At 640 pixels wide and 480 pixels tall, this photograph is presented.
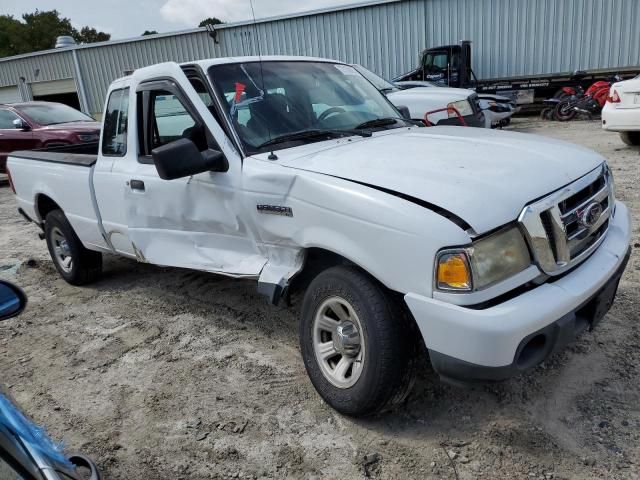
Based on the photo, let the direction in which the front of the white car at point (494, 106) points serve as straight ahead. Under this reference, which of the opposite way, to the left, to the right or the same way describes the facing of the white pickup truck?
the same way

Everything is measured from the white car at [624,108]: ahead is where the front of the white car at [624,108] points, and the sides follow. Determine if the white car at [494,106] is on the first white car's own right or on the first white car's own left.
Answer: on the first white car's own left

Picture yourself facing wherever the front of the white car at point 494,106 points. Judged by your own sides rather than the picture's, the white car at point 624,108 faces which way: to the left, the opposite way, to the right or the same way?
to the left

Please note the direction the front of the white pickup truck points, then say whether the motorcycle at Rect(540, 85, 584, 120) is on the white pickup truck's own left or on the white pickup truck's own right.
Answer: on the white pickup truck's own left

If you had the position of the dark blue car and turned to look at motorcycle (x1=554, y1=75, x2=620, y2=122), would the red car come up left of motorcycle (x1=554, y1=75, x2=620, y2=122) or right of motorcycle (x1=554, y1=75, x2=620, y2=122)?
left

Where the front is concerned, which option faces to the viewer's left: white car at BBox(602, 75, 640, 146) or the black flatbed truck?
the black flatbed truck

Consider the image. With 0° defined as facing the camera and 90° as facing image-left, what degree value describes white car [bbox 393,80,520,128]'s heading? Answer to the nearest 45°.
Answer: approximately 315°

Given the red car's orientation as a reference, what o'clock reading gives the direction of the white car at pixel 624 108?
The white car is roughly at 12 o'clock from the red car.

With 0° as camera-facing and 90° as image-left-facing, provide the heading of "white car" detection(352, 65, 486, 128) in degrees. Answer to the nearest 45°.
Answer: approximately 315°

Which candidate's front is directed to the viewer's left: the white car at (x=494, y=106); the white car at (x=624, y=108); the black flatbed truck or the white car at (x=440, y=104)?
the black flatbed truck

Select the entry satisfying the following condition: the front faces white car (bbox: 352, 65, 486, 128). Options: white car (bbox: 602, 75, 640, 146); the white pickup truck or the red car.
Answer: the red car

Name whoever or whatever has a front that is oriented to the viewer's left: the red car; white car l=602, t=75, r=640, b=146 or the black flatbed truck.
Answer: the black flatbed truck

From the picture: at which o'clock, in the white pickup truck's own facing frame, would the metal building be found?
The metal building is roughly at 8 o'clock from the white pickup truck.

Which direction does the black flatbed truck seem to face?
to the viewer's left

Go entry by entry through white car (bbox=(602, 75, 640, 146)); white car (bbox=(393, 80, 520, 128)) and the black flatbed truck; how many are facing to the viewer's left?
1

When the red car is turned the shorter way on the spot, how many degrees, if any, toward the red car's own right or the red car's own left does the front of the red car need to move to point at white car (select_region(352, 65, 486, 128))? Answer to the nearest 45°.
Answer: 0° — it already faces it

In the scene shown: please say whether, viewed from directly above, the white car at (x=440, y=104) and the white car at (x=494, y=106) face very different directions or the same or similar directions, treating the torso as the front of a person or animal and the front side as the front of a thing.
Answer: same or similar directions

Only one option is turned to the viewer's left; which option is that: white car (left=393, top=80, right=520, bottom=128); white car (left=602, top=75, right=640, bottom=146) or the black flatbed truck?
the black flatbed truck
